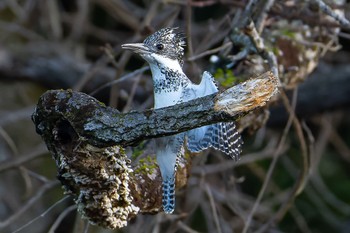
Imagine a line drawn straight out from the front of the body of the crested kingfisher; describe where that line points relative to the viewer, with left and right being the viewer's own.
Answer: facing the viewer and to the left of the viewer
